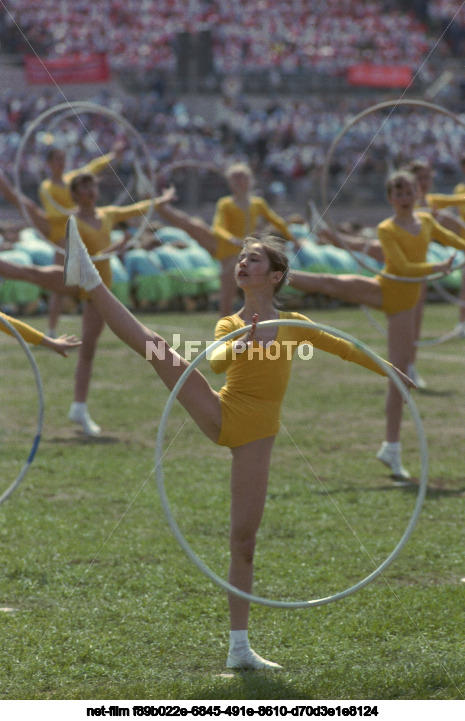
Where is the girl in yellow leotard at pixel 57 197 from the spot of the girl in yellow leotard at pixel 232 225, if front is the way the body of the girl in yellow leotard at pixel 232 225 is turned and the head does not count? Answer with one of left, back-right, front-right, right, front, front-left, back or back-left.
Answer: right

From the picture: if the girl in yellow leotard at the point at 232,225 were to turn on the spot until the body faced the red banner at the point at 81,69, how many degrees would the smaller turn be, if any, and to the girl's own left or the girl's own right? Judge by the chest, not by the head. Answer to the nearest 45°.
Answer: approximately 180°

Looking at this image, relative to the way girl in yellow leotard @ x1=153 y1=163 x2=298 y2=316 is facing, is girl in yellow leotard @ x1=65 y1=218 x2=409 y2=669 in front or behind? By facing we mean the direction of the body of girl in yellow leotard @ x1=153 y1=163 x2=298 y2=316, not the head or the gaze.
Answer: in front

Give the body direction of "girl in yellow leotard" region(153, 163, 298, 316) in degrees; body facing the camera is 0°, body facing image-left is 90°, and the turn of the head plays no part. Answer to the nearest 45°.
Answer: approximately 0°

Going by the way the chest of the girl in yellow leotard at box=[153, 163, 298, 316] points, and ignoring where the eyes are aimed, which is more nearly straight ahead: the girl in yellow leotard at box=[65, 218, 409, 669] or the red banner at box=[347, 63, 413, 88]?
the girl in yellow leotard

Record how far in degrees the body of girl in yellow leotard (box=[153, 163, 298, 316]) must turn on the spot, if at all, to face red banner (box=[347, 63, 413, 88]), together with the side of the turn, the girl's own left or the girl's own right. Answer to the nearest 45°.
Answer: approximately 180°

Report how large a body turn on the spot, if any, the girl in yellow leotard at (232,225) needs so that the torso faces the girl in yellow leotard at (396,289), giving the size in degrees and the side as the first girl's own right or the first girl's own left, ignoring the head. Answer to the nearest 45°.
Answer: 0° — they already face them
